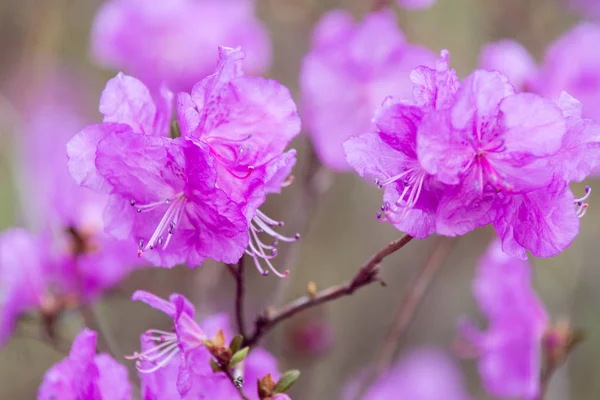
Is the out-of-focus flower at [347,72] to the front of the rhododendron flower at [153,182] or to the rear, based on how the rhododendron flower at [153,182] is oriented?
to the rear

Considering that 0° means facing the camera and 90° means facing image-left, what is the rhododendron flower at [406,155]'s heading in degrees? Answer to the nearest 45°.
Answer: approximately 45°

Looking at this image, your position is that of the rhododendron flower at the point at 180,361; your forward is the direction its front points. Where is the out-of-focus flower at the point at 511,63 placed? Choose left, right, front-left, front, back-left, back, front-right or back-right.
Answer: back-right

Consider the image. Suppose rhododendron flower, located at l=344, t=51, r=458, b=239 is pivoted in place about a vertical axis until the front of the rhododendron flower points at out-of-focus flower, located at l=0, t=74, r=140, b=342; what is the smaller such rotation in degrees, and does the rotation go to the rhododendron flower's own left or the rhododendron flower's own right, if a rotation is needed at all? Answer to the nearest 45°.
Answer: approximately 90° to the rhododendron flower's own right

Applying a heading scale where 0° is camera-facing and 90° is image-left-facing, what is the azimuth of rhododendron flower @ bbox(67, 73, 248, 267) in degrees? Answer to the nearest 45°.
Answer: approximately 45°

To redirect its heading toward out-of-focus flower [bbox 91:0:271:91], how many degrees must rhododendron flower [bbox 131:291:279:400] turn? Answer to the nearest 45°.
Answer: approximately 90° to its right

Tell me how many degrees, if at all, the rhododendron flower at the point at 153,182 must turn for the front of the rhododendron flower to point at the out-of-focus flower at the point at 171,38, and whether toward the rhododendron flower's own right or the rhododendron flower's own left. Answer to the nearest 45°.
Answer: approximately 135° to the rhododendron flower's own right
